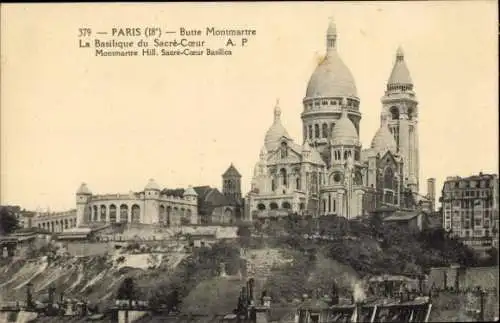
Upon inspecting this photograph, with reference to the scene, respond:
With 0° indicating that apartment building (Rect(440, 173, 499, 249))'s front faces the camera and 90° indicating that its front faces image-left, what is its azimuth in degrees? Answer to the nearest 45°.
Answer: approximately 0°

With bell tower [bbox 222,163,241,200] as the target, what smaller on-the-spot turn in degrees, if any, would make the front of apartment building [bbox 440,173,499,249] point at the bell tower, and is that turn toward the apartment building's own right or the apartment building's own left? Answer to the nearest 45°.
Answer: approximately 135° to the apartment building's own right
